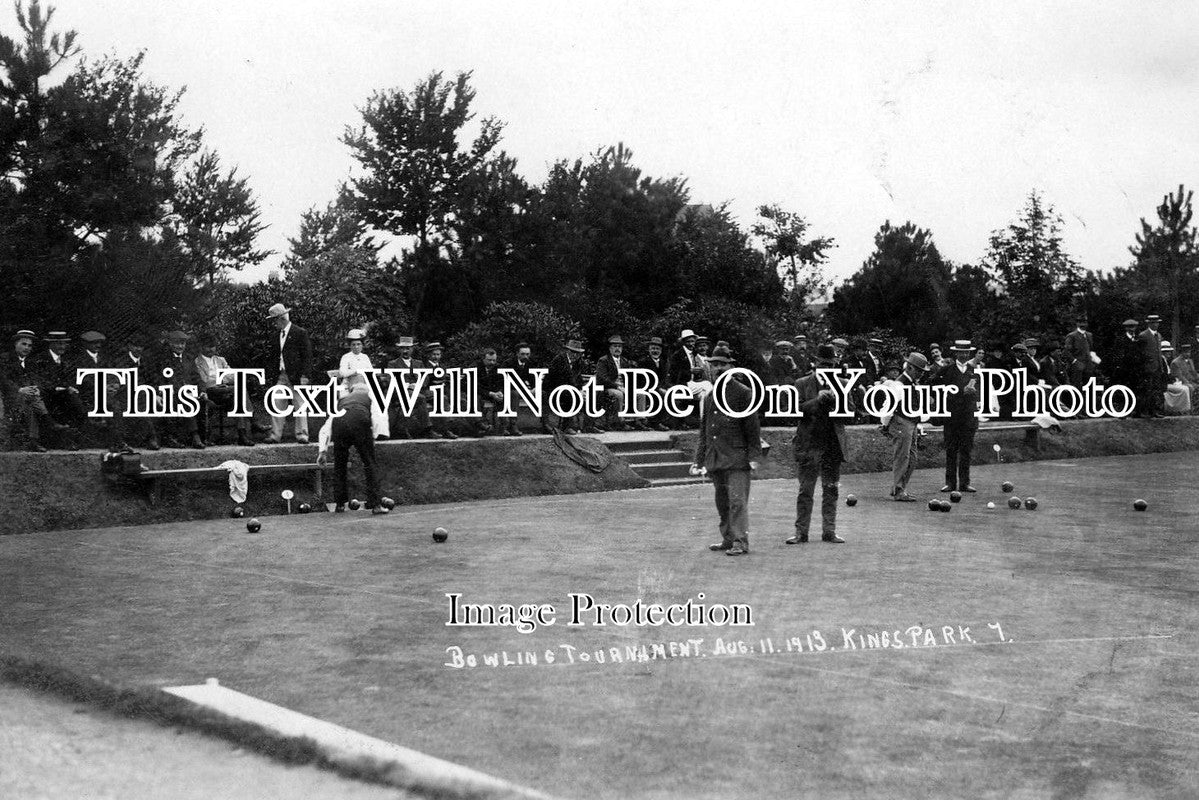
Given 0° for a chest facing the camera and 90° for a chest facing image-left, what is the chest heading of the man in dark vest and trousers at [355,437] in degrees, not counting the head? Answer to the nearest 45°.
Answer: approximately 180°

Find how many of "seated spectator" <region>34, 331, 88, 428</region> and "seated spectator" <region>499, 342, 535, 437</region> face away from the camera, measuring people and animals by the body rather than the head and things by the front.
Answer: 0

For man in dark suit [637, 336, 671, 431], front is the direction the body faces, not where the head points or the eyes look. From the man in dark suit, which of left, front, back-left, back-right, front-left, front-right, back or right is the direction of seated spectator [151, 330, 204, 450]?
front-right

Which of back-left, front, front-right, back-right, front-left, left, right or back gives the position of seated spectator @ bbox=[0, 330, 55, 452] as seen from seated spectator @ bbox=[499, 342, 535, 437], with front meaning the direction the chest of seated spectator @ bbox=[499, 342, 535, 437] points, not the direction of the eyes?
front-right

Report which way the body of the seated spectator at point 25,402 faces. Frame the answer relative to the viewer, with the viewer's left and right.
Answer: facing the viewer and to the right of the viewer

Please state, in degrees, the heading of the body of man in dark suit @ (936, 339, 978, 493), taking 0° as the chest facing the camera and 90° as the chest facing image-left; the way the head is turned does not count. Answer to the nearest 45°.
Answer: approximately 0°

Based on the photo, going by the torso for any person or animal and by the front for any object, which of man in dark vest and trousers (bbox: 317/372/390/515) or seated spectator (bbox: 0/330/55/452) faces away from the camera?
the man in dark vest and trousers
